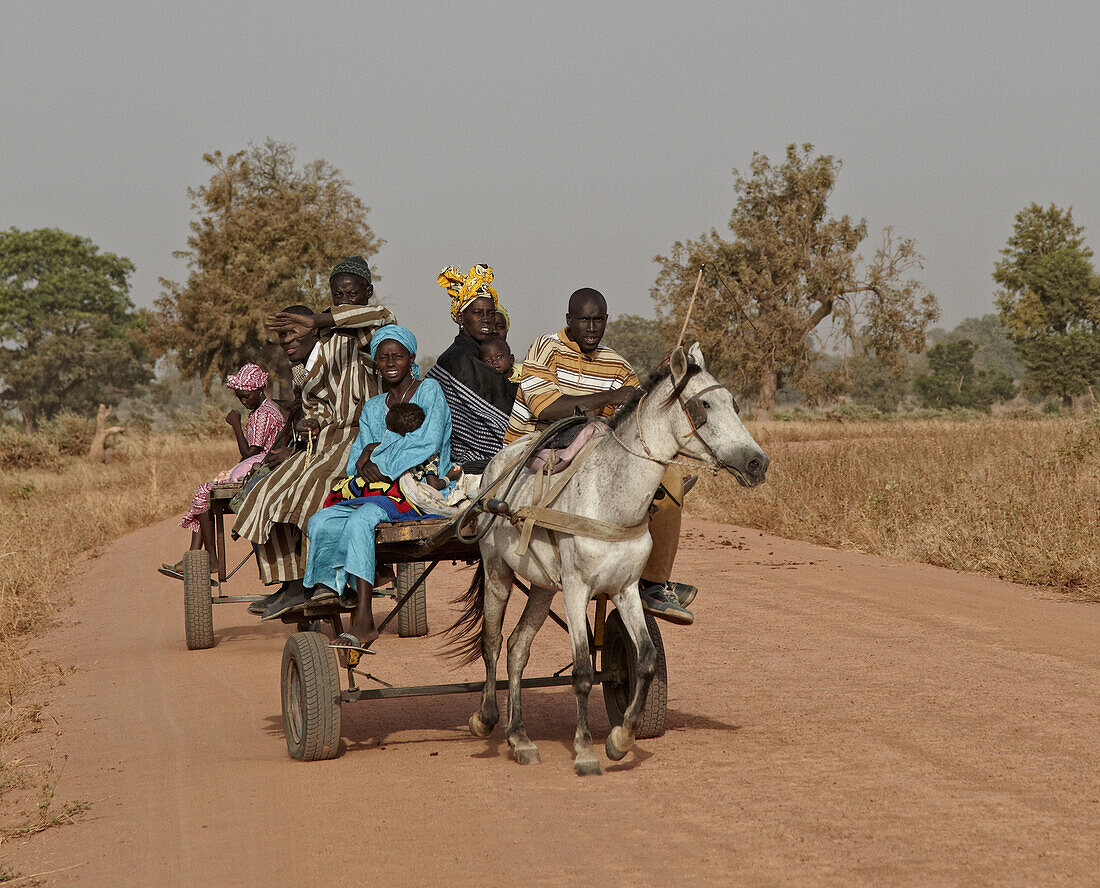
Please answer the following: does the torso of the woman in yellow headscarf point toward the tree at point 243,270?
no

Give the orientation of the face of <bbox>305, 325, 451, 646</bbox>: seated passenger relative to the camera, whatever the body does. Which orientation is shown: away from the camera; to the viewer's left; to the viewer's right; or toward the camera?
toward the camera

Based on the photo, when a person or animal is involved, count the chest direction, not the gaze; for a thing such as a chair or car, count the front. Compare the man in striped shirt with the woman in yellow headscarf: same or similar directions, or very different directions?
same or similar directions

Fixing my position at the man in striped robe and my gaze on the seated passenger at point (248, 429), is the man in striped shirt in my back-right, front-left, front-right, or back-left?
back-right

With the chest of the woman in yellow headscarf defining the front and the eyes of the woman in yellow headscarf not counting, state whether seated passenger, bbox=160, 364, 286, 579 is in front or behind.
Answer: behind

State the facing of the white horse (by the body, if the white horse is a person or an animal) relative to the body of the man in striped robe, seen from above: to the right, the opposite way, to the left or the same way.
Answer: to the left

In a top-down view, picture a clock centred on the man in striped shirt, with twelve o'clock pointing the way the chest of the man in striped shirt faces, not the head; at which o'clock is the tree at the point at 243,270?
The tree is roughly at 7 o'clock from the man in striped shirt.

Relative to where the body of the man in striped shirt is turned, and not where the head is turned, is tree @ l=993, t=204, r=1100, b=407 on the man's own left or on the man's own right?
on the man's own left

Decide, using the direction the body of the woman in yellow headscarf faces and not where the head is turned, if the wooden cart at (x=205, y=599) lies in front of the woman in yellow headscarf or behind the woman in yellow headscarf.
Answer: behind

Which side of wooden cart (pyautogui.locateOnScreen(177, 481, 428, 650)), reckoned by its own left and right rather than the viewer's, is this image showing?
front

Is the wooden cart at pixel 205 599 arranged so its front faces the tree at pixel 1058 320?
no

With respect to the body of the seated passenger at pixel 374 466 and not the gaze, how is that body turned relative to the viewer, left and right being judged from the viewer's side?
facing the viewer and to the left of the viewer

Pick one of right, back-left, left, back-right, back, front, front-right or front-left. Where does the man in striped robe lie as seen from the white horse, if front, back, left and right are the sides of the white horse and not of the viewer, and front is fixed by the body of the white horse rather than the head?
back

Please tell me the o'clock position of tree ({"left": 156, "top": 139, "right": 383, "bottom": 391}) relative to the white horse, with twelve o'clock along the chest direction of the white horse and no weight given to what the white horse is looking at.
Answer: The tree is roughly at 7 o'clock from the white horse.

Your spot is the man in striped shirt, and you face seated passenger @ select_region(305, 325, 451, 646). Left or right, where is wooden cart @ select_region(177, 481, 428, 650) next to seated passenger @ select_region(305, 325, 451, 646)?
right

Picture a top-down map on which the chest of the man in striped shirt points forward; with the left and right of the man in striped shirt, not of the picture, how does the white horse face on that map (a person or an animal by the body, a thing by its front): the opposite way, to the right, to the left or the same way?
the same way

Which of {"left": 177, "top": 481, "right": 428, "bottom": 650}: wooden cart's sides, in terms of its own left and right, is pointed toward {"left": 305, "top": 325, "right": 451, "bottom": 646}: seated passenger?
front
